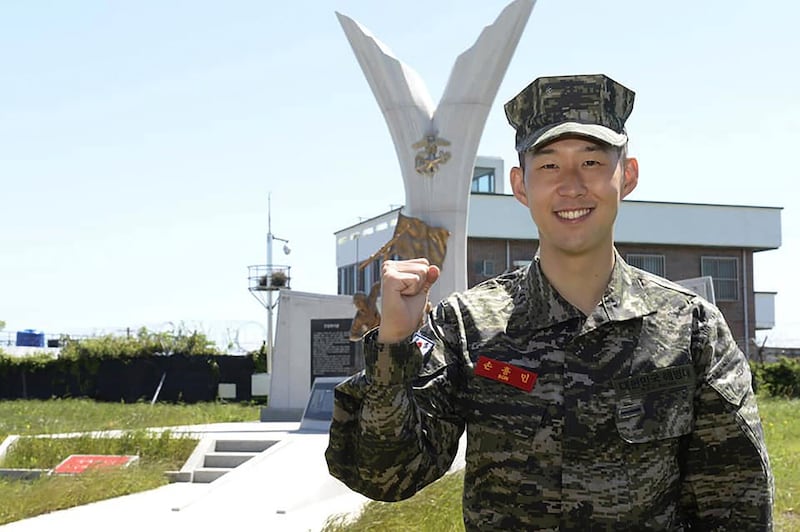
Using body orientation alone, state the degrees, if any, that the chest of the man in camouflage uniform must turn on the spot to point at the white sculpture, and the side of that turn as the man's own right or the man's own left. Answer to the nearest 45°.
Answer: approximately 180°

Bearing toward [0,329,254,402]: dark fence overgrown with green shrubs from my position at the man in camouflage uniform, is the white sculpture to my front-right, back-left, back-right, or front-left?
front-right

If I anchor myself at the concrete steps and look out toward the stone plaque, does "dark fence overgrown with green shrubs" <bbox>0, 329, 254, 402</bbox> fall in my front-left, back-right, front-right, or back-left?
front-left

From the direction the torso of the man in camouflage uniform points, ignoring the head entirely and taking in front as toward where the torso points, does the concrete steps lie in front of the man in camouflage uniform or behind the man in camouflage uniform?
behind

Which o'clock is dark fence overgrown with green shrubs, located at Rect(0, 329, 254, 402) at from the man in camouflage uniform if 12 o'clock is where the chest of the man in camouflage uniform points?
The dark fence overgrown with green shrubs is roughly at 5 o'clock from the man in camouflage uniform.

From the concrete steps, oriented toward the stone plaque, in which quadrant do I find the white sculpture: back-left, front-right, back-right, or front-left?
front-right

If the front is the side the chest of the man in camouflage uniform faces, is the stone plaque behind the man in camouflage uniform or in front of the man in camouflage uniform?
behind

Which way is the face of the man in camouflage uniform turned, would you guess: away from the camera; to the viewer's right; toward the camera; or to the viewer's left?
toward the camera

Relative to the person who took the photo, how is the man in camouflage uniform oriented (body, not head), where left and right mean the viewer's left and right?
facing the viewer
